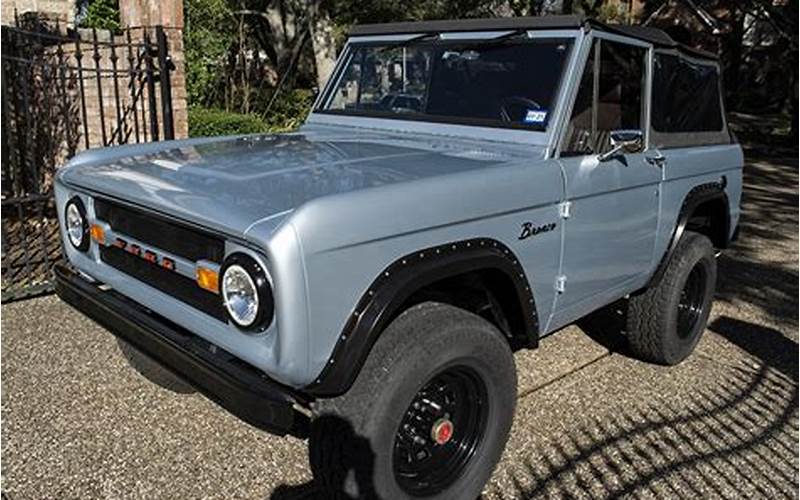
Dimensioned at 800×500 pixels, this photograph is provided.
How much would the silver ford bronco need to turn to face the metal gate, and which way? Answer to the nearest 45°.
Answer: approximately 90° to its right

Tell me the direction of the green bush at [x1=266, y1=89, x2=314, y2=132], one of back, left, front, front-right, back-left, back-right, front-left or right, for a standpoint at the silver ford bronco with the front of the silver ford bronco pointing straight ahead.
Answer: back-right

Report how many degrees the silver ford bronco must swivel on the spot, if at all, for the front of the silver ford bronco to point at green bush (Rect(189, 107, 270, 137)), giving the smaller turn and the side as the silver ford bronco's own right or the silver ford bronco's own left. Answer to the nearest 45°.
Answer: approximately 135° to the silver ford bronco's own right

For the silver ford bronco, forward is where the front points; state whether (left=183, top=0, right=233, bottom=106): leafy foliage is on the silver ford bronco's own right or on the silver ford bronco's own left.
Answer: on the silver ford bronco's own right

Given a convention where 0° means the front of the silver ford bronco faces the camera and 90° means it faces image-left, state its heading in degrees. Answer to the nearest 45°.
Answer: approximately 45°
